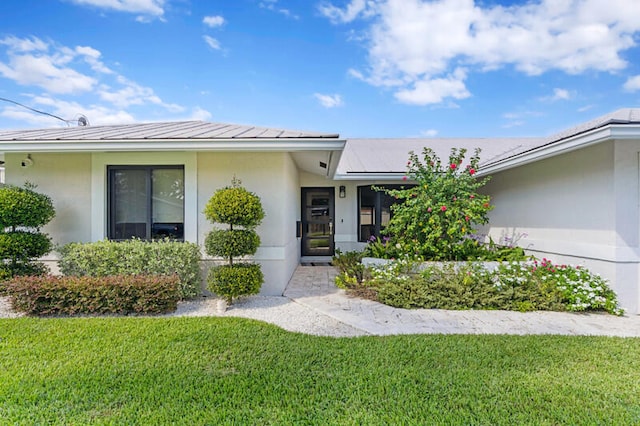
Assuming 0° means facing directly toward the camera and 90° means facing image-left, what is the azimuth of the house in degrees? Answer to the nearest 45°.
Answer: approximately 0°

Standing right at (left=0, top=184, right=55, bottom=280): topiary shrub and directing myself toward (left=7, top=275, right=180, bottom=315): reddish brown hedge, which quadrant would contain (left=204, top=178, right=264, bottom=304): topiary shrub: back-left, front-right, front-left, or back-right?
front-left

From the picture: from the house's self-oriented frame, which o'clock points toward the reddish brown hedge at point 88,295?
The reddish brown hedge is roughly at 2 o'clock from the house.

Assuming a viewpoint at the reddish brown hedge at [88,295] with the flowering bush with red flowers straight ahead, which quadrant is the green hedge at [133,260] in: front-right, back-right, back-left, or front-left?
front-left
